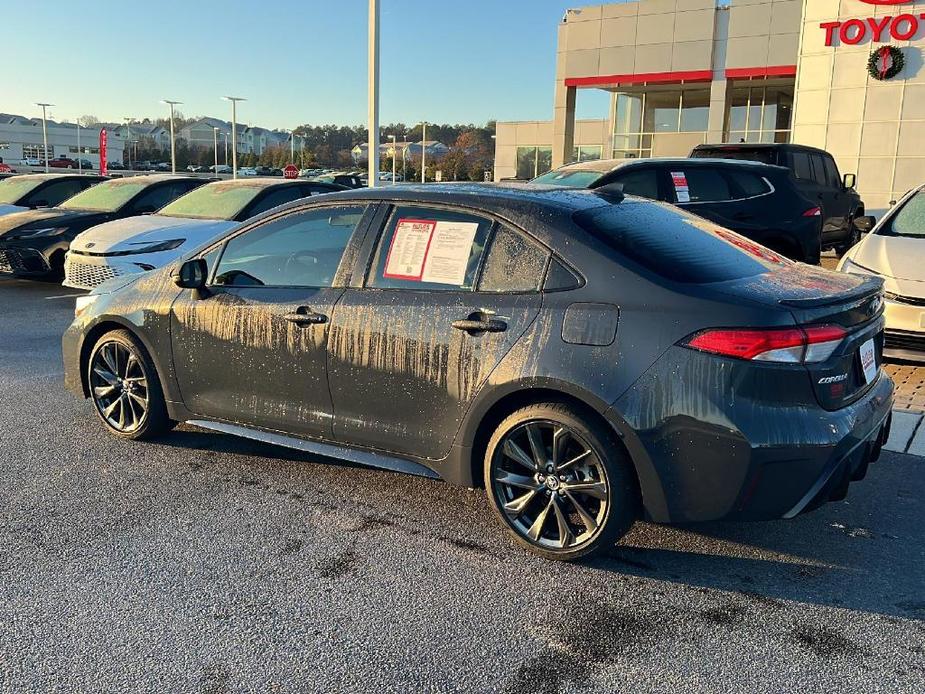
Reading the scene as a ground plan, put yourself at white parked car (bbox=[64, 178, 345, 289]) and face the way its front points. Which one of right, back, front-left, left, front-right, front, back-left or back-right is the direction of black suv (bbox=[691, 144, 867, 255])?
back-left

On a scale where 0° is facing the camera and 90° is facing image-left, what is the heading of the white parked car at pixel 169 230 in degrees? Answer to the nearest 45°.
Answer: approximately 45°

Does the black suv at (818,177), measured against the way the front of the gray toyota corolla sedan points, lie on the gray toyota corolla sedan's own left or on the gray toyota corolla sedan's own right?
on the gray toyota corolla sedan's own right

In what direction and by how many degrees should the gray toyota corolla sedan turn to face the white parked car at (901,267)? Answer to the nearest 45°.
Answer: approximately 90° to its right

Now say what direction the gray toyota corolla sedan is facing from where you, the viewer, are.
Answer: facing away from the viewer and to the left of the viewer

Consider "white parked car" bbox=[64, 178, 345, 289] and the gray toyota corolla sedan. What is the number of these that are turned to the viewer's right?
0

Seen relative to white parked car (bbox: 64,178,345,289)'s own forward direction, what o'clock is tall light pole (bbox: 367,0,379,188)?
The tall light pole is roughly at 6 o'clock from the white parked car.

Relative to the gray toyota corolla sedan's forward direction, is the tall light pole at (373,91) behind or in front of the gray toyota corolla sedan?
in front

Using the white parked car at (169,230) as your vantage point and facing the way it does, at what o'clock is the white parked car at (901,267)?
the white parked car at (901,267) is roughly at 9 o'clock from the white parked car at (169,230).

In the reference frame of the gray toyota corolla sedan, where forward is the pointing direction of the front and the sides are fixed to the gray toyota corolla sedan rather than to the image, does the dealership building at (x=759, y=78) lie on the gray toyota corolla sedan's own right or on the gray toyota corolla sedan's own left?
on the gray toyota corolla sedan's own right

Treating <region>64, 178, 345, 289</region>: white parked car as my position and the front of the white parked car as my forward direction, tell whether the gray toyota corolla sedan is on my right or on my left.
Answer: on my left

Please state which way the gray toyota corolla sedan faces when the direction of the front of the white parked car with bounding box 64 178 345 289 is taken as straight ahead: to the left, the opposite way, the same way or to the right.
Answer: to the right
